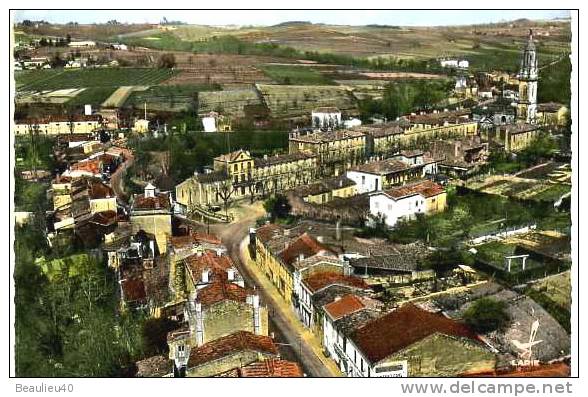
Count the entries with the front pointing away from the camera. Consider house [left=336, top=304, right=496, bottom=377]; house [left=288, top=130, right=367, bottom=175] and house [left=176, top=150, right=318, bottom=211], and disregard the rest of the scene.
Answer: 0

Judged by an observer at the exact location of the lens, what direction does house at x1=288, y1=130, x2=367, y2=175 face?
facing the viewer and to the right of the viewer

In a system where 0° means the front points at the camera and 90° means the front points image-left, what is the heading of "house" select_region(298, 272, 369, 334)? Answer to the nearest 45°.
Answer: approximately 45°

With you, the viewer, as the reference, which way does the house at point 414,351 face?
facing the viewer and to the left of the viewer

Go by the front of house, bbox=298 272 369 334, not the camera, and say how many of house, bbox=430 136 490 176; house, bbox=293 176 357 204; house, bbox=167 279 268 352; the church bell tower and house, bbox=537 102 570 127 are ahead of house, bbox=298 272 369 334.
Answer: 1

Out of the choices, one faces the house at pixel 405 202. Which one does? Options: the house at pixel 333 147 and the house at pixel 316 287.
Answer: the house at pixel 333 147

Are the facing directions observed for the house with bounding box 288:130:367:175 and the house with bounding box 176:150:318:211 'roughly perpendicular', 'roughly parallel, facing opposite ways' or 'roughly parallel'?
roughly parallel

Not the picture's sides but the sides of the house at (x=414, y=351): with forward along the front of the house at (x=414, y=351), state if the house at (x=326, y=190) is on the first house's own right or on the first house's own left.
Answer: on the first house's own right

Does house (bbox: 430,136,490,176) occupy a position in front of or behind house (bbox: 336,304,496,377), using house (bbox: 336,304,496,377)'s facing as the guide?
behind

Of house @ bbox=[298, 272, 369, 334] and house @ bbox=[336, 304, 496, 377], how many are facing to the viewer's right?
0

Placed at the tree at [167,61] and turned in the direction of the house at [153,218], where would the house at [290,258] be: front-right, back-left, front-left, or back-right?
front-left

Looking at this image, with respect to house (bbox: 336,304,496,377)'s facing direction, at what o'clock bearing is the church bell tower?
The church bell tower is roughly at 5 o'clock from the house.

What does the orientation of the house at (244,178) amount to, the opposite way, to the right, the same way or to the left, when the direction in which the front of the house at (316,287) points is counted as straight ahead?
to the left

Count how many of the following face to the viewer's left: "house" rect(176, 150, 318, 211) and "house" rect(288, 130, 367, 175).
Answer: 0

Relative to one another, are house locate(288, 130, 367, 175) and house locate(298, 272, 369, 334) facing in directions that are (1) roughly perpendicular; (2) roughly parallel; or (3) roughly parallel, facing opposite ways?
roughly perpendicular

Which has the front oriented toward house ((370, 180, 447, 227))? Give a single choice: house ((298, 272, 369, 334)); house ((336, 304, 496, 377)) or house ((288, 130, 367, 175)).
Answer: house ((288, 130, 367, 175))

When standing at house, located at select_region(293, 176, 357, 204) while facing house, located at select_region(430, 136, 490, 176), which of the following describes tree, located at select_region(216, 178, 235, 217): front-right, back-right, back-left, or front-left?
back-left

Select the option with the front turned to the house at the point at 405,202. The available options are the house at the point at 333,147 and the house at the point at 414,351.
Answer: the house at the point at 333,147

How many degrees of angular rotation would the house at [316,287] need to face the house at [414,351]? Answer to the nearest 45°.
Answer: approximately 90° to its left

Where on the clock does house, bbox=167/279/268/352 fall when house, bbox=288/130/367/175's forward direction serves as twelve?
house, bbox=167/279/268/352 is roughly at 2 o'clock from house, bbox=288/130/367/175.

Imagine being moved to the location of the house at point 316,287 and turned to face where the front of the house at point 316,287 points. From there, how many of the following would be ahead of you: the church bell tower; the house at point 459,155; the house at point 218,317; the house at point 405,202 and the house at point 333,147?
1
